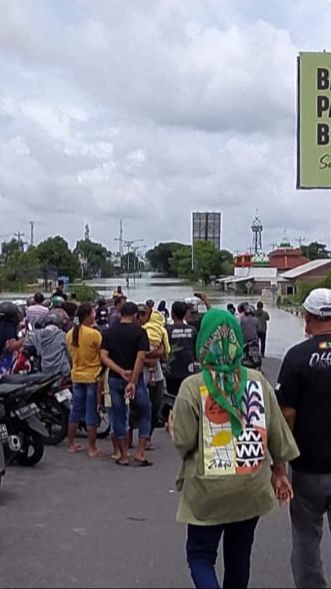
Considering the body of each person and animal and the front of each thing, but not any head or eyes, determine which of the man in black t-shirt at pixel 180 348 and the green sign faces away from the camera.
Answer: the man in black t-shirt

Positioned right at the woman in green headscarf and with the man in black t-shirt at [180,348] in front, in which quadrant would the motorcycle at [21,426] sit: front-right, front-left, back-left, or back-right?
front-left

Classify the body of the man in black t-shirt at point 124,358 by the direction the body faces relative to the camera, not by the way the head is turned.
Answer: away from the camera

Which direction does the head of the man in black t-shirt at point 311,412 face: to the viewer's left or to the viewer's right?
to the viewer's left

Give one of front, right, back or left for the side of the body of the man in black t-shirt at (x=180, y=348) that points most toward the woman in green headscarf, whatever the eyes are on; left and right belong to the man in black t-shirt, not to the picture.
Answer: back

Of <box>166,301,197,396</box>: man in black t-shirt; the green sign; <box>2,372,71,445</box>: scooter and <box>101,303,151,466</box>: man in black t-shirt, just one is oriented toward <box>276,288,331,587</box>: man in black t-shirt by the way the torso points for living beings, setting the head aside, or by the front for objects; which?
the green sign

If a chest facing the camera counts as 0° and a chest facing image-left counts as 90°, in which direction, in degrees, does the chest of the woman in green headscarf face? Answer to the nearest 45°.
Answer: approximately 180°

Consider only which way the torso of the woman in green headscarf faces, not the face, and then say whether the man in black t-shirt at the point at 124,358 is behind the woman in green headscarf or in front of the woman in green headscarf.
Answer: in front

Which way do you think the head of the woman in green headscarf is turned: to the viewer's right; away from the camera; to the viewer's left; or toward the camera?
away from the camera

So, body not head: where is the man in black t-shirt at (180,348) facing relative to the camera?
away from the camera

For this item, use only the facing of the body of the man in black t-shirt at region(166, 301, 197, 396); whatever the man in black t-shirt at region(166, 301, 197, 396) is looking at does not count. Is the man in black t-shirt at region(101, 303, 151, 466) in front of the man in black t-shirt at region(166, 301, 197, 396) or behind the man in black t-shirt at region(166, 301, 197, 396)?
behind

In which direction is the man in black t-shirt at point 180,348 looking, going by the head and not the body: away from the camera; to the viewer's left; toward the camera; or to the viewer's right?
away from the camera

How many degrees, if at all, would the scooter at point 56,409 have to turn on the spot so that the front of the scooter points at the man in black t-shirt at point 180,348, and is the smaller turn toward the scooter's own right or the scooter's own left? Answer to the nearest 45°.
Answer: approximately 135° to the scooter's own right
